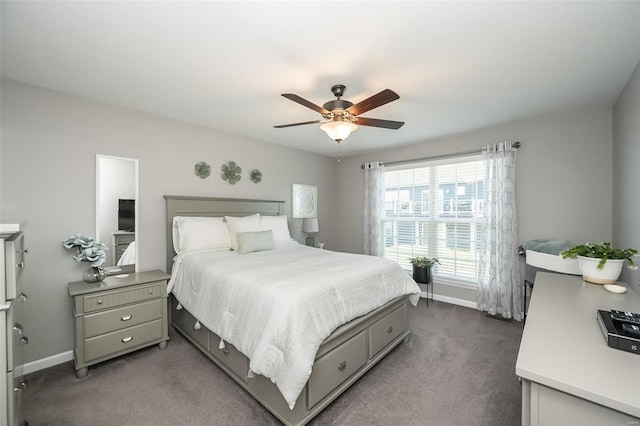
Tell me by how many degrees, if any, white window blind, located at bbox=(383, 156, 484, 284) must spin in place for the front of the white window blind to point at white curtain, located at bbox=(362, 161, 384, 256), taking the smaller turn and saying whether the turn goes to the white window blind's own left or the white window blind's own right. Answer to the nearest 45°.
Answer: approximately 45° to the white window blind's own right

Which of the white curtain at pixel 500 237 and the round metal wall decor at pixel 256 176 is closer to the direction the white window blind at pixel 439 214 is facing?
the round metal wall decor

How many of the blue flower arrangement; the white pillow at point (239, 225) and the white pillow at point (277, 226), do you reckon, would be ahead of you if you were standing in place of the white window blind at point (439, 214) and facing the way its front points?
3

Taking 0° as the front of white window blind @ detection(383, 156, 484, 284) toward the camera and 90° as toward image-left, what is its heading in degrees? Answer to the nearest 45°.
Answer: approximately 45°

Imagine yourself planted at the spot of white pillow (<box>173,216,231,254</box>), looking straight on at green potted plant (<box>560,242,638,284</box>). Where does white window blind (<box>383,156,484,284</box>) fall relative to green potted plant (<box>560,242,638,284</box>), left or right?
left

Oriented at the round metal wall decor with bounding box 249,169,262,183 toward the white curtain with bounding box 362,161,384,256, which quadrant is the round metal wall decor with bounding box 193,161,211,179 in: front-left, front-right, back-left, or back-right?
back-right

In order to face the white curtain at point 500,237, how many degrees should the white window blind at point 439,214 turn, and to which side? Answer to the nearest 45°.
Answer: approximately 90° to its left

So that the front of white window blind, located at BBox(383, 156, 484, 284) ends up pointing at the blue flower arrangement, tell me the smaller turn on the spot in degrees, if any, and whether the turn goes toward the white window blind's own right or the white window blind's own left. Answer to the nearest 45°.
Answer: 0° — it already faces it

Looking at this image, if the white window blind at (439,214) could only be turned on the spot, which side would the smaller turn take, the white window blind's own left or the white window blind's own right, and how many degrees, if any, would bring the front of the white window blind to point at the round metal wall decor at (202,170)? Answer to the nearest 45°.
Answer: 0° — it already faces it
